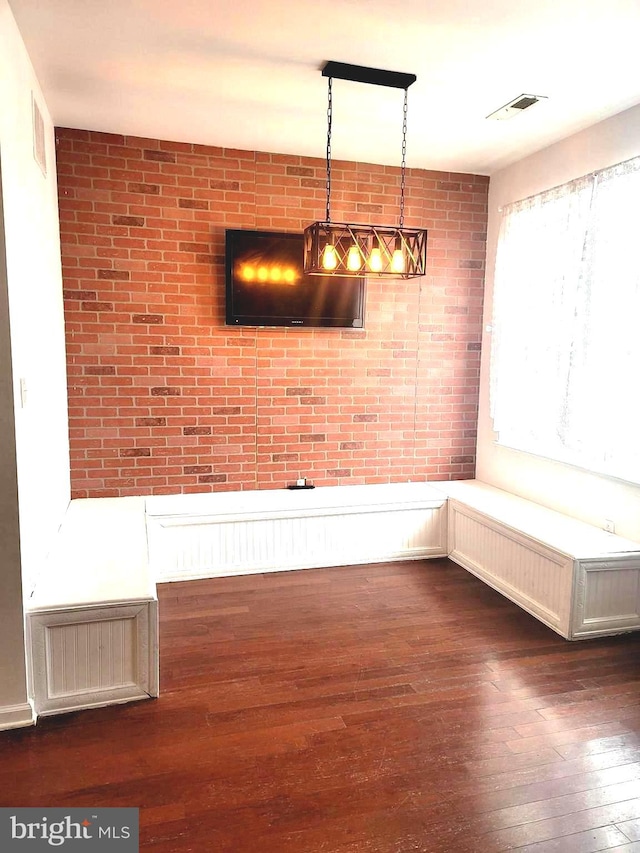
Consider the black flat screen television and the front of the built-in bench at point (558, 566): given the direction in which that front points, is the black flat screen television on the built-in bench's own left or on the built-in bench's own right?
on the built-in bench's own right

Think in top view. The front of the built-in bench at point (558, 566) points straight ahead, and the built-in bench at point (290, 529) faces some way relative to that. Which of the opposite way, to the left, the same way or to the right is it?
to the left

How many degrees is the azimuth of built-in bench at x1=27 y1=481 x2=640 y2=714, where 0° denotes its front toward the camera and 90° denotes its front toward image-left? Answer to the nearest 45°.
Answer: approximately 0°
